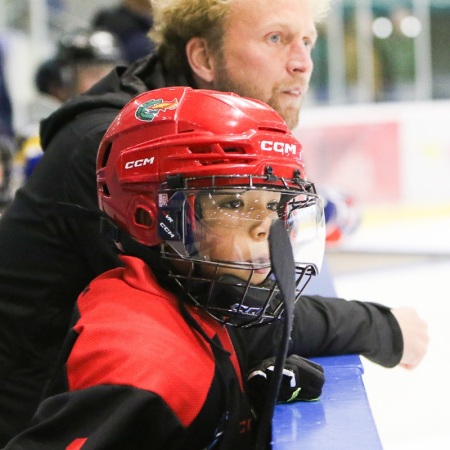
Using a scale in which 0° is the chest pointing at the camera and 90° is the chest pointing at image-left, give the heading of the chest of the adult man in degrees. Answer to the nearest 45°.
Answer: approximately 270°
